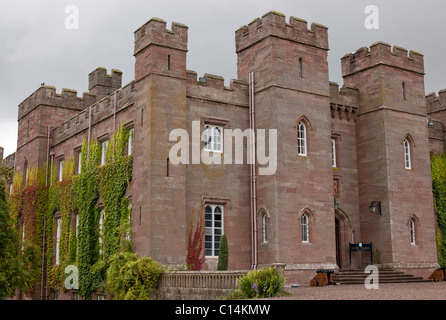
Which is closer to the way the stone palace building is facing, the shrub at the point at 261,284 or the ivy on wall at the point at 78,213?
the shrub

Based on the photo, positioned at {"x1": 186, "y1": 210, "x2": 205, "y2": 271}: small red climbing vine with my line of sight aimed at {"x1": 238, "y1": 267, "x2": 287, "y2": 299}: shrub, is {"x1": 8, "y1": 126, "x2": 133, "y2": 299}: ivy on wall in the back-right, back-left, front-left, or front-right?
back-right

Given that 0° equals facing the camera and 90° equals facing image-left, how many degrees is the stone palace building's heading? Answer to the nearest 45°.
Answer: approximately 315°
